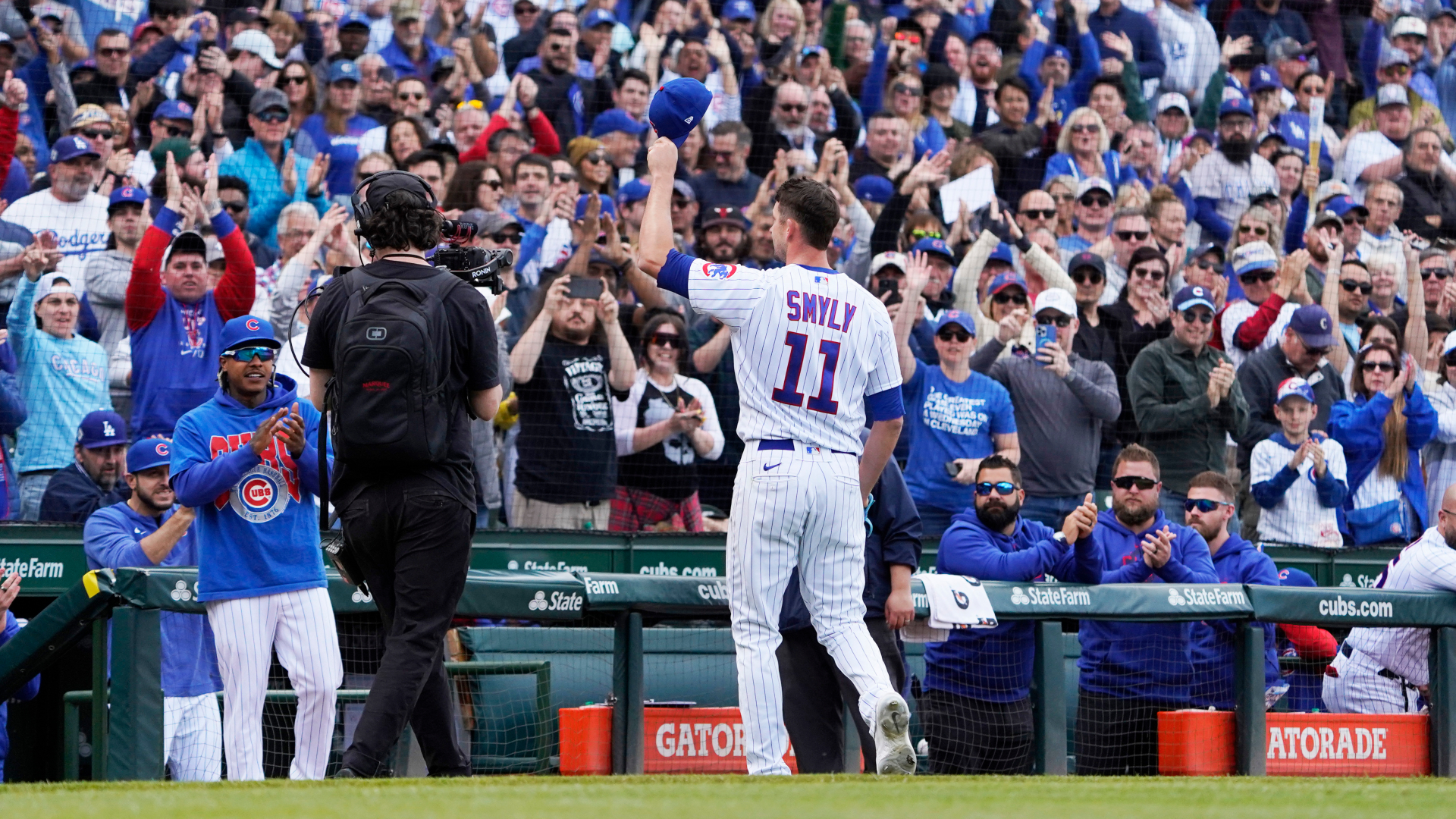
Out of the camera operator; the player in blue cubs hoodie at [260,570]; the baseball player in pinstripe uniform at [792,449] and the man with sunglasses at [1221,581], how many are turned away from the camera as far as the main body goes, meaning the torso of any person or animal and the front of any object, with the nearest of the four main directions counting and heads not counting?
2

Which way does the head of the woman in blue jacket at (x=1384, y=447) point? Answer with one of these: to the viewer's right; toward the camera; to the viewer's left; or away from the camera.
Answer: toward the camera

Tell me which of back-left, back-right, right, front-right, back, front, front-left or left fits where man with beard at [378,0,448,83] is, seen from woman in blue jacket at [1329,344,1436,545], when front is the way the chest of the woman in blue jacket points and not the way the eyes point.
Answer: right

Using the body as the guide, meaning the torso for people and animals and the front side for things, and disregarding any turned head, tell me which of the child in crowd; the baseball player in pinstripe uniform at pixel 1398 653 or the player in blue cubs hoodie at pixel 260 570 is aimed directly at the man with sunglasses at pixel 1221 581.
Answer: the child in crowd

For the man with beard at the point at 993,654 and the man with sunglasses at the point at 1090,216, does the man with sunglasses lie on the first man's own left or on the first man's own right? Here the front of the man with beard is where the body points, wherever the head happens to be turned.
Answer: on the first man's own left

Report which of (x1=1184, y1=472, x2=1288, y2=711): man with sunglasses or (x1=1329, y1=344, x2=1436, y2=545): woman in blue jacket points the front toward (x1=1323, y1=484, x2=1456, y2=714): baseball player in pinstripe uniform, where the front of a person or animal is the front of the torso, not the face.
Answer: the woman in blue jacket

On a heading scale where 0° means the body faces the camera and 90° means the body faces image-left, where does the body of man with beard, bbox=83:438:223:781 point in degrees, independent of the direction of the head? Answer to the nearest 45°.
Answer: approximately 315°

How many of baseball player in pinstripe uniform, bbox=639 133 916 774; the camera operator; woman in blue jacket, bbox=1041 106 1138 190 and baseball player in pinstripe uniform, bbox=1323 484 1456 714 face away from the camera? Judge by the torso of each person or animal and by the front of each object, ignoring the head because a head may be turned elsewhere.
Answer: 2

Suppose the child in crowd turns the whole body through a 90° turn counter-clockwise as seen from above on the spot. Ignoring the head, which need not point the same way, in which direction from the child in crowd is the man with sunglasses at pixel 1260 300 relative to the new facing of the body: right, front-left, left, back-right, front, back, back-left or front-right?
left

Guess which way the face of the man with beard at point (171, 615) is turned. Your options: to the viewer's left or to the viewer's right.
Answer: to the viewer's right

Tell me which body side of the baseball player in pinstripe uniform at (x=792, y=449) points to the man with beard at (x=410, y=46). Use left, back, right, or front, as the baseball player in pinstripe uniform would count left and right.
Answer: front

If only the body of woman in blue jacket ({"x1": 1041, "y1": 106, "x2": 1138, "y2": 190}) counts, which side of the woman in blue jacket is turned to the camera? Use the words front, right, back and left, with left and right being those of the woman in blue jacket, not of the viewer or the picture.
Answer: front

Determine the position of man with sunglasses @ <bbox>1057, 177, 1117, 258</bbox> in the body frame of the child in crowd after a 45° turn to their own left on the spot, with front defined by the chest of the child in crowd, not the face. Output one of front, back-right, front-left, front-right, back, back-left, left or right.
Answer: back

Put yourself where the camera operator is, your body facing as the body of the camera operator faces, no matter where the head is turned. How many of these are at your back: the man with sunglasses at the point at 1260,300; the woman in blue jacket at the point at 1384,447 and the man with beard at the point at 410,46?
0

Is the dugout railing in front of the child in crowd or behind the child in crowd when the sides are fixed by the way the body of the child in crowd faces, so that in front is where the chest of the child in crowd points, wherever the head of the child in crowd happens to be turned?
in front

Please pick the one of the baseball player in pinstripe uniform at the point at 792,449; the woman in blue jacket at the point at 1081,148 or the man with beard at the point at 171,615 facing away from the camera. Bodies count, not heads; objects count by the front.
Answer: the baseball player in pinstripe uniform

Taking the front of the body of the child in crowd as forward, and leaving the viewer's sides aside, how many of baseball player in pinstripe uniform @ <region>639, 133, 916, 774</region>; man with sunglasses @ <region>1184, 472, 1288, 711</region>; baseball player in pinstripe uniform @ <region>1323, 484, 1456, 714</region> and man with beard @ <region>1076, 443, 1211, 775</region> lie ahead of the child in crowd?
4

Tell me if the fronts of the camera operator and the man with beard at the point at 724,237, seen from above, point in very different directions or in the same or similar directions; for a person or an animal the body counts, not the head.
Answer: very different directions
